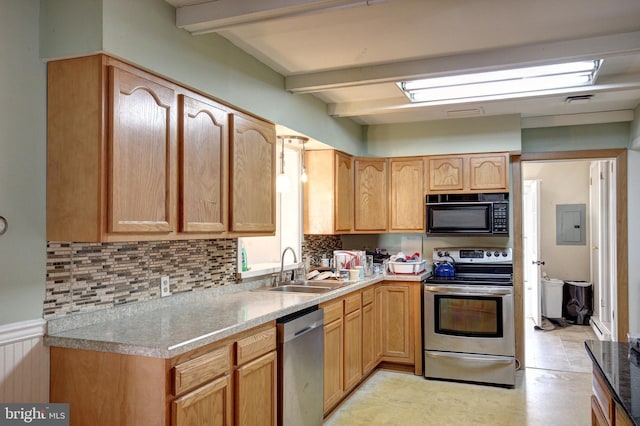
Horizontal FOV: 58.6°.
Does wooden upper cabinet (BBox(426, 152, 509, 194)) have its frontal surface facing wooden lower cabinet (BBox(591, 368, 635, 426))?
yes

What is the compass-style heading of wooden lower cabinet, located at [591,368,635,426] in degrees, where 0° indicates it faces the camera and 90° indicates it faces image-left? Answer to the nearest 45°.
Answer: approximately 90°

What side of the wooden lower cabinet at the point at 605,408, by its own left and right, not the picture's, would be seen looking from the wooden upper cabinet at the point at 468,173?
right

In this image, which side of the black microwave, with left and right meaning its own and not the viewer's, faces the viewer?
front

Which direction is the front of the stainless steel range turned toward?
toward the camera

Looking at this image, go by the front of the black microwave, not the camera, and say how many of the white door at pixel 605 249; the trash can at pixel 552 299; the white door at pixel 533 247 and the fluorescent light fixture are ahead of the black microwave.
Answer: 1

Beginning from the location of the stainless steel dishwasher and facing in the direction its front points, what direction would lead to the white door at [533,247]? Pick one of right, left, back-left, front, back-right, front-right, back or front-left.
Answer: left

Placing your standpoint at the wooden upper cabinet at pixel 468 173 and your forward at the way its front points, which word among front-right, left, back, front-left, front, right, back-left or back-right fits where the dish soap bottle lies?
front-right

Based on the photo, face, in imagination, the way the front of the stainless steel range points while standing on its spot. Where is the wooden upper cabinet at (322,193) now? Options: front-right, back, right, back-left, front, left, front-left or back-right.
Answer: right

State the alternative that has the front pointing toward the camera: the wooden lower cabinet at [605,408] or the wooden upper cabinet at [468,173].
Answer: the wooden upper cabinet

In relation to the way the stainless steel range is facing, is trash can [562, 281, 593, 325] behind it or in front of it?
behind

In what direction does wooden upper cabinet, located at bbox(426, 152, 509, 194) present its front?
toward the camera

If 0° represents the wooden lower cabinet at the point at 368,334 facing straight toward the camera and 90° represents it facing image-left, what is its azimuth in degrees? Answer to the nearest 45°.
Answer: approximately 315°

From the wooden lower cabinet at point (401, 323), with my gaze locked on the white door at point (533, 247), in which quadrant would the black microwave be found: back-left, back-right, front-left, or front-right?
front-right

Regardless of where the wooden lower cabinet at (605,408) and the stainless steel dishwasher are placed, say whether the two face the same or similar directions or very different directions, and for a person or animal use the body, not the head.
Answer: very different directions
